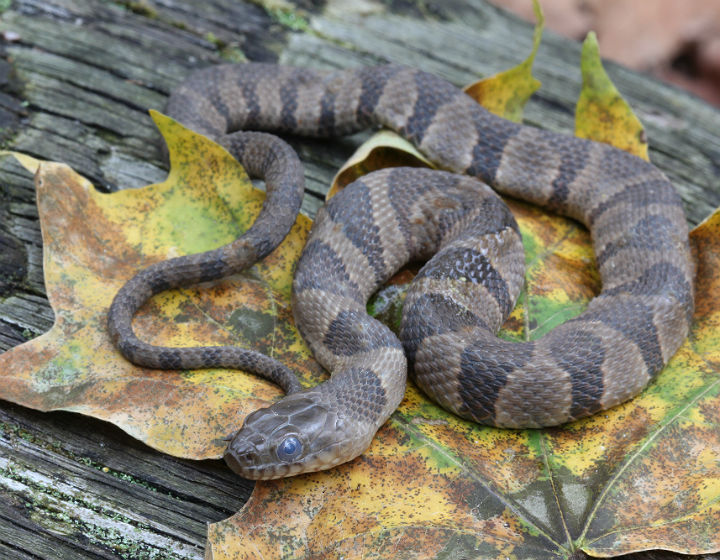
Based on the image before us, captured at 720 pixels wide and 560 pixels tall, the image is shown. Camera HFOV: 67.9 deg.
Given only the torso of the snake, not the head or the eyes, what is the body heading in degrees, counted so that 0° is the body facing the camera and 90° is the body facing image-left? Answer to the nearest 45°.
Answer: approximately 45°
